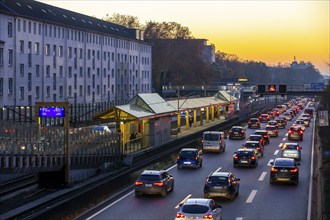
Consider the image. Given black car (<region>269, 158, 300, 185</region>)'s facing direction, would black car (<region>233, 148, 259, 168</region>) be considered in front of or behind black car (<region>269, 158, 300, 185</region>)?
in front

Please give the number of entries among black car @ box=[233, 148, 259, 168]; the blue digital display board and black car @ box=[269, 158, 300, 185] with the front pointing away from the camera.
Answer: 2

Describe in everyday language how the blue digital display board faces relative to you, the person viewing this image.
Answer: facing the viewer

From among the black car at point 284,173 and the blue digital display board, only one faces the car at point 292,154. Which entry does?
the black car

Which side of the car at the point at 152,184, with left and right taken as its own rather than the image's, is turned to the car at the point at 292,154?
front

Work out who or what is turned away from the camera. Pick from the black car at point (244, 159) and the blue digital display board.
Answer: the black car

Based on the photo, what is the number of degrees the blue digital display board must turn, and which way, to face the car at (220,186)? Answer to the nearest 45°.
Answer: approximately 45° to its left

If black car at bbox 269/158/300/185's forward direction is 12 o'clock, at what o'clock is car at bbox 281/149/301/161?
The car is roughly at 12 o'clock from the black car.

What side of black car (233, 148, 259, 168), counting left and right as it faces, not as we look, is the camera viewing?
back

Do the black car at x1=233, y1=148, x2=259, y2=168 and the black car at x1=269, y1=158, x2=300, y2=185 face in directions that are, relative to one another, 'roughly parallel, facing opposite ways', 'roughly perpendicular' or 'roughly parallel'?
roughly parallel

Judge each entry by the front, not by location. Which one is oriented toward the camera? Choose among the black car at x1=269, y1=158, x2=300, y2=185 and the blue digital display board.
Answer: the blue digital display board

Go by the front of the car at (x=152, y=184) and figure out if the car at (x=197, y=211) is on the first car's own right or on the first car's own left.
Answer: on the first car's own right

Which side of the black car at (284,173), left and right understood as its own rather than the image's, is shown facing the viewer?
back

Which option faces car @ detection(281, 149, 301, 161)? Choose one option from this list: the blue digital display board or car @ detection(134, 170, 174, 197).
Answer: car @ detection(134, 170, 174, 197)

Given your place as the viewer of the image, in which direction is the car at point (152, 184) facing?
facing away from the viewer and to the right of the viewer

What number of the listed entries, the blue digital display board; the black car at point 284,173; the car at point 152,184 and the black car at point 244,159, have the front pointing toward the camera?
1

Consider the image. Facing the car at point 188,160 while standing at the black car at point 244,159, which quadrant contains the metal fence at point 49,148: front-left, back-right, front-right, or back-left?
front-left

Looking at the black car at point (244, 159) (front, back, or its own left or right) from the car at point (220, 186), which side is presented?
back

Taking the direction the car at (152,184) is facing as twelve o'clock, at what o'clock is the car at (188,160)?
the car at (188,160) is roughly at 11 o'clock from the car at (152,184).
